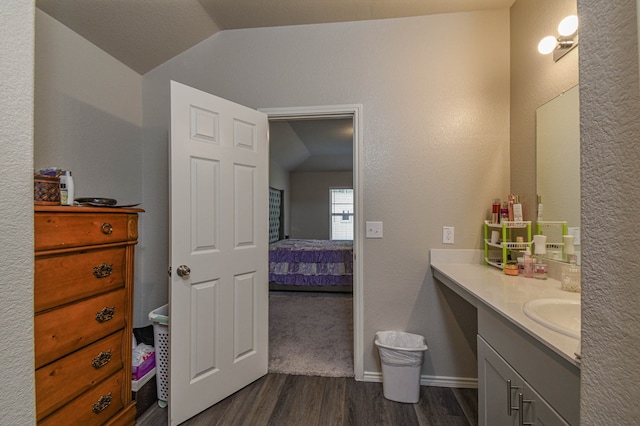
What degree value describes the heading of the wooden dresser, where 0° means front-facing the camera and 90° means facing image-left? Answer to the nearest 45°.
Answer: approximately 315°

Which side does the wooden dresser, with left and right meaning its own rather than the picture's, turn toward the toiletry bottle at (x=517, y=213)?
front

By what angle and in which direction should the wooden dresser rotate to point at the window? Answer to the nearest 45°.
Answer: approximately 90° to its left

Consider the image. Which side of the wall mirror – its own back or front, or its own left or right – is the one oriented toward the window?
right

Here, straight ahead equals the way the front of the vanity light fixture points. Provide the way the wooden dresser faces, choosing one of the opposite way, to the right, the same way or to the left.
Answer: the opposite way

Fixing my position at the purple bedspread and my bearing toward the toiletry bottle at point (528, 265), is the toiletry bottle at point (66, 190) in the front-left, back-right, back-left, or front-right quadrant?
front-right

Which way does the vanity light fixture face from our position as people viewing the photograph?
facing the viewer and to the left of the viewer

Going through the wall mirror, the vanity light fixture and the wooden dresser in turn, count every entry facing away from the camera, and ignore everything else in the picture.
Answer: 0

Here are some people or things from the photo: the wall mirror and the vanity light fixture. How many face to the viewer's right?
0

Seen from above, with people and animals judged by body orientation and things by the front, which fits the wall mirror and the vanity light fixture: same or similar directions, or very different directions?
same or similar directions

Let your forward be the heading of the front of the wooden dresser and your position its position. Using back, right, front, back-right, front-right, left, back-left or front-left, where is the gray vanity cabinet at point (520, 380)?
front

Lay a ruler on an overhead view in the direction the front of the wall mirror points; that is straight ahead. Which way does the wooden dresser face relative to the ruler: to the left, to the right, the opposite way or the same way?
the opposite way

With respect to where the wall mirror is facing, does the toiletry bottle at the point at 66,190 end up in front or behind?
in front
